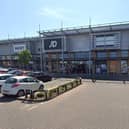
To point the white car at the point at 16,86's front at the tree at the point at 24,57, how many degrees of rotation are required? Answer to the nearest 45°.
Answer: approximately 45° to its left

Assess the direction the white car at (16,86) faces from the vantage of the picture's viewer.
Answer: facing away from the viewer and to the right of the viewer
